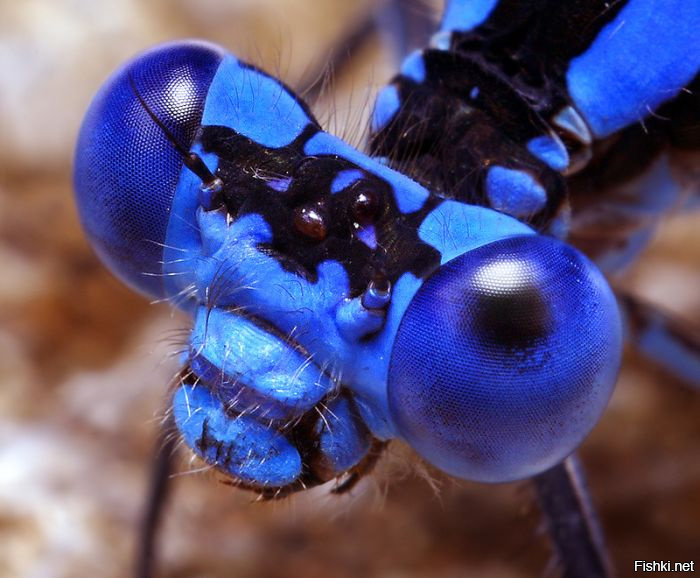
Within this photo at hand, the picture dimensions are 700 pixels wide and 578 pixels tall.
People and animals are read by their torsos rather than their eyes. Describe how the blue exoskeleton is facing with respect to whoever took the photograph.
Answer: facing the viewer and to the left of the viewer
